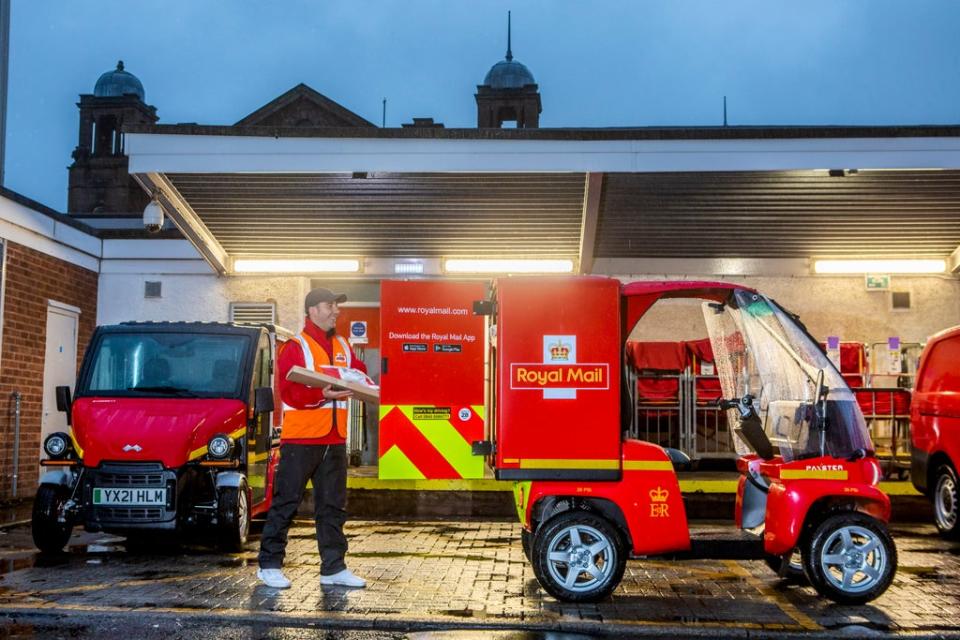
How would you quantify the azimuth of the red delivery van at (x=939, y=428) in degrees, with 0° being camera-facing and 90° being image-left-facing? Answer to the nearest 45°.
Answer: approximately 315°

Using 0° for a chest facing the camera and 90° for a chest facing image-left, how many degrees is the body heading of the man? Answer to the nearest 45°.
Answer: approximately 315°

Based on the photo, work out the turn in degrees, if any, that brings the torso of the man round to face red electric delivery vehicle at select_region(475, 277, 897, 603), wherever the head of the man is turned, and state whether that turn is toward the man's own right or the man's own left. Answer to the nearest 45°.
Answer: approximately 45° to the man's own left

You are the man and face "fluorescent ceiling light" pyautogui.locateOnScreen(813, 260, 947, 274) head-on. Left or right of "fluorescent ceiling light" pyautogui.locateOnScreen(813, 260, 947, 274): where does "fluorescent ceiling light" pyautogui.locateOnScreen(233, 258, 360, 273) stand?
left

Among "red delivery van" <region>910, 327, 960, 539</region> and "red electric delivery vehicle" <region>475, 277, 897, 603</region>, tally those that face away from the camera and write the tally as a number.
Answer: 0

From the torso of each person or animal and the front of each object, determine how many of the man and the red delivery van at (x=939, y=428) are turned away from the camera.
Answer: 0

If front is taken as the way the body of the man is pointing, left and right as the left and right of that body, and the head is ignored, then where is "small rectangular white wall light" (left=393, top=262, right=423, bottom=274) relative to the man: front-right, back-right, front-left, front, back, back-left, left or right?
back-left

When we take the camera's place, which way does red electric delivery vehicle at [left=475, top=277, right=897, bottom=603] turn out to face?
facing to the right of the viewer

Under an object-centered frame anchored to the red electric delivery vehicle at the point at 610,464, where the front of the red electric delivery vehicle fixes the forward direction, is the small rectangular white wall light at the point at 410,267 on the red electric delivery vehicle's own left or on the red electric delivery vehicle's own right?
on the red electric delivery vehicle's own left
